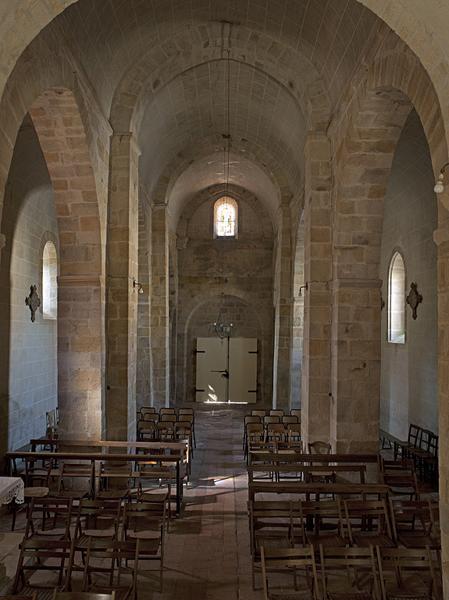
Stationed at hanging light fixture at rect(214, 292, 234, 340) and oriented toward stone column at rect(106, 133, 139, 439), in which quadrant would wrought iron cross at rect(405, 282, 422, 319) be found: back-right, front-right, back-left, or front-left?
front-left

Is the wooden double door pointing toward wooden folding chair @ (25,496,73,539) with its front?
yes

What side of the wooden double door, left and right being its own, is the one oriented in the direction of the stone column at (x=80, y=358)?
front

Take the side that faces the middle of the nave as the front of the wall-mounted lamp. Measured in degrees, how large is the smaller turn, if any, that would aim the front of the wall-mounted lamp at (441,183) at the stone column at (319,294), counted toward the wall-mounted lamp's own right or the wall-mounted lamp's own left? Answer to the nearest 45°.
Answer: approximately 90° to the wall-mounted lamp's own right

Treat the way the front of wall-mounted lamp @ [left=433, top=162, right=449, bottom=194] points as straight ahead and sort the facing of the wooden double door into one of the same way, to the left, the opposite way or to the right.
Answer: to the left

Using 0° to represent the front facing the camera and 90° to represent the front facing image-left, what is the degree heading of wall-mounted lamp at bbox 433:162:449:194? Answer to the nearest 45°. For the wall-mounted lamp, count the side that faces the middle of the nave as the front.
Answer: approximately 90°

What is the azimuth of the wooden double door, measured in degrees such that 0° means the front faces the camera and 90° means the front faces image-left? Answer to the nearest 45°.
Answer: approximately 0°

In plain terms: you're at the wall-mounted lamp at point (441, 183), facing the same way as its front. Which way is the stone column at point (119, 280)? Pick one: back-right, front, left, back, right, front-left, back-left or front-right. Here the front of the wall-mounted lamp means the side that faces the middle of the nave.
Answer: front-right

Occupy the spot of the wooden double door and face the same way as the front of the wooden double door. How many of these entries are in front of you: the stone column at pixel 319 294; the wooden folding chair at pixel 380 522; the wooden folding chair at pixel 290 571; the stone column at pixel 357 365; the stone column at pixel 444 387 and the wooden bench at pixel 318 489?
6

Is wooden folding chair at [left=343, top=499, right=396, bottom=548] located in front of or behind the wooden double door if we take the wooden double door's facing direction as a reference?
in front

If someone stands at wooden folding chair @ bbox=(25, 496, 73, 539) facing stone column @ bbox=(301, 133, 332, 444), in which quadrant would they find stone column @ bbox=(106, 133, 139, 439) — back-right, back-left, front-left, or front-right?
front-left

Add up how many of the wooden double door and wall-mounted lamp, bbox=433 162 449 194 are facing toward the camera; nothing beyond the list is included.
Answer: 1

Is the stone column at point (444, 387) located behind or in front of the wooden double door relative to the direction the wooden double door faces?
in front

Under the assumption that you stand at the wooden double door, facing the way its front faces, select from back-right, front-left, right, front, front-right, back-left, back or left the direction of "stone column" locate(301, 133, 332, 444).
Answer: front
